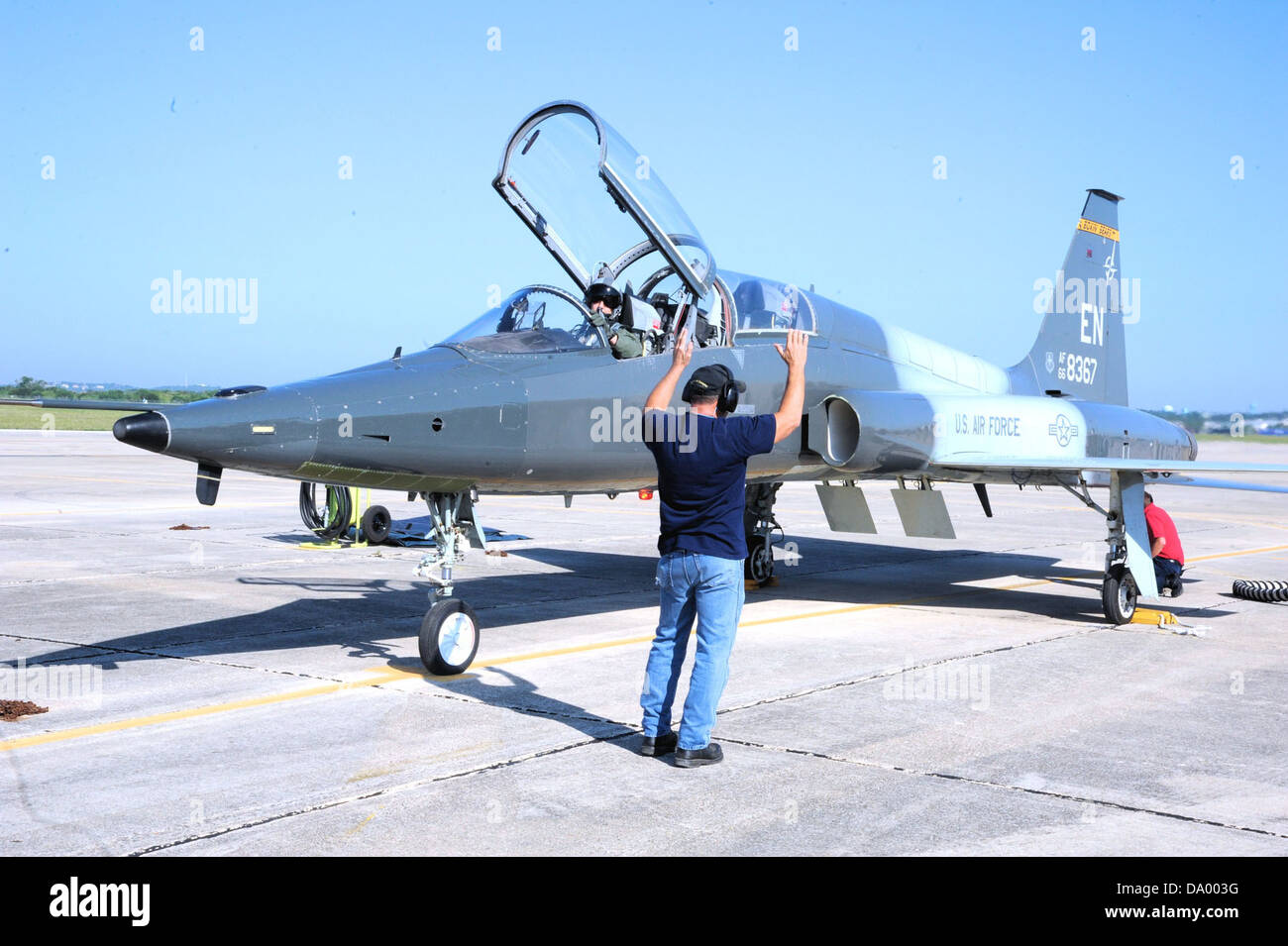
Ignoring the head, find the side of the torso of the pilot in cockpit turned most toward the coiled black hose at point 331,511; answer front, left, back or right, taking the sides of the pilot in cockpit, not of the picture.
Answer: right

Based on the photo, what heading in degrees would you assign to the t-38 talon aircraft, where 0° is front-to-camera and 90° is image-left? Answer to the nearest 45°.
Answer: approximately 45°

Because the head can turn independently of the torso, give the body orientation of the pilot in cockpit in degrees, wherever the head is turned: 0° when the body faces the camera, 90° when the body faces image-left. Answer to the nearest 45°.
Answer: approximately 45°

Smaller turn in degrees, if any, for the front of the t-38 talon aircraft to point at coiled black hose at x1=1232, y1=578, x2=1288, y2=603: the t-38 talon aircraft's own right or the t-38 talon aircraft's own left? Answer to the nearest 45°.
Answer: approximately 180°

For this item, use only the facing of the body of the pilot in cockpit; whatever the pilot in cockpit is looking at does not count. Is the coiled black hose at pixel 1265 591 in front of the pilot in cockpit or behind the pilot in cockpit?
behind

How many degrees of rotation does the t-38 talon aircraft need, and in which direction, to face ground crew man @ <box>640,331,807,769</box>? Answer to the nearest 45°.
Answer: approximately 45° to its left

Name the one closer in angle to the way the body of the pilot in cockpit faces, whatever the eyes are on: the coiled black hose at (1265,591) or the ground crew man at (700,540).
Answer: the ground crew man
